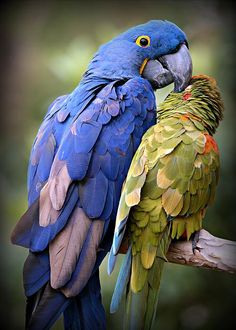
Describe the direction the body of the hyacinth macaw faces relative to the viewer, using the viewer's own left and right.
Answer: facing away from the viewer and to the right of the viewer
